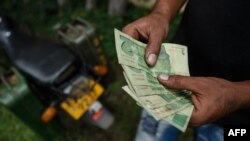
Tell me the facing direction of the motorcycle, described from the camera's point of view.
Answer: facing away from the viewer and to the left of the viewer
